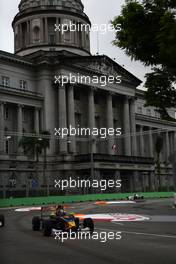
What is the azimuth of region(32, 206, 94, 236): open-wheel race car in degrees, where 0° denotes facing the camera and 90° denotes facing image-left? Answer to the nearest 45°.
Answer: approximately 315°
